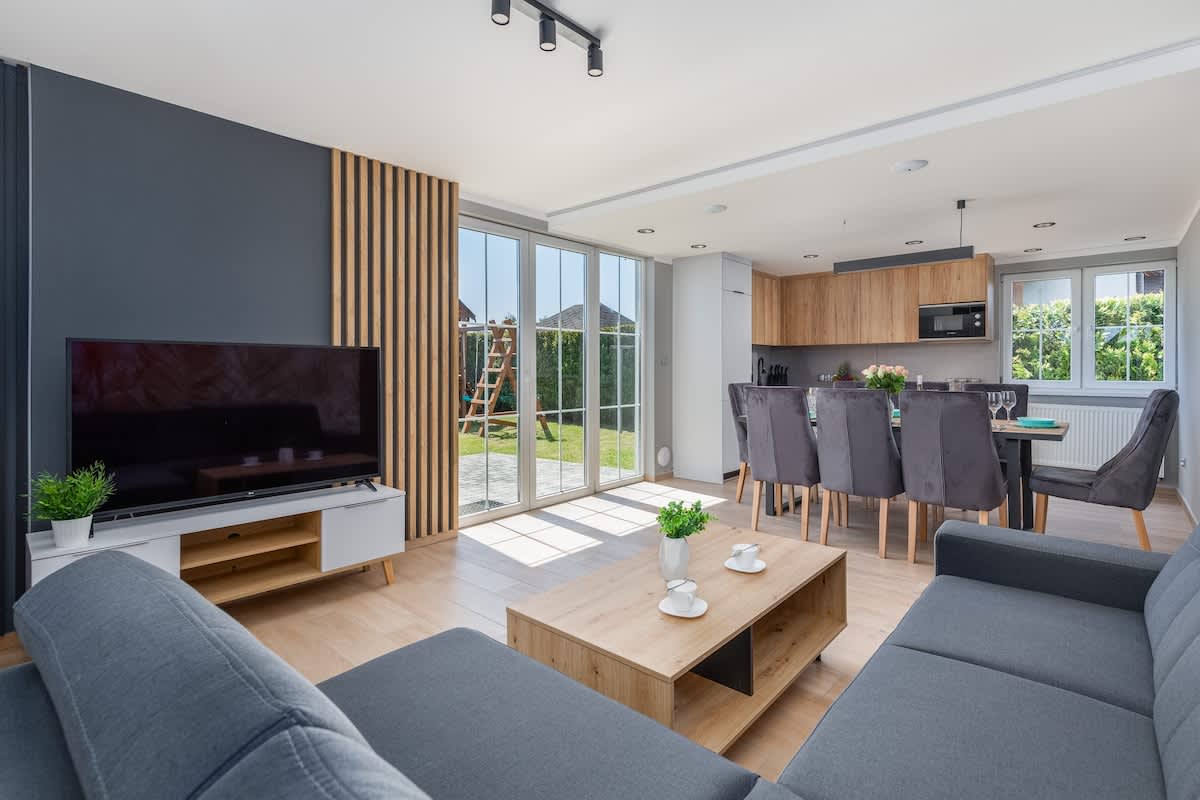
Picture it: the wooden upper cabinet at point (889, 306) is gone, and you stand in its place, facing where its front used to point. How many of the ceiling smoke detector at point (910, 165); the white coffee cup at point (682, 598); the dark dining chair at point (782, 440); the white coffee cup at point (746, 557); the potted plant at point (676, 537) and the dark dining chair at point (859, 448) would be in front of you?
6

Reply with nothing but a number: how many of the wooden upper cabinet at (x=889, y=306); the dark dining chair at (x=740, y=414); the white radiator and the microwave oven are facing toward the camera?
3

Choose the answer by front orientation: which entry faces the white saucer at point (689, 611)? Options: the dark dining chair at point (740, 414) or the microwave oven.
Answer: the microwave oven

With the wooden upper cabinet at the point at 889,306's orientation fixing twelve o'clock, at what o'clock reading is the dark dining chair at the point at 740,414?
The dark dining chair is roughly at 1 o'clock from the wooden upper cabinet.

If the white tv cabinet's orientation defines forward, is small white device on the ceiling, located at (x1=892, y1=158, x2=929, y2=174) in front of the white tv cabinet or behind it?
in front

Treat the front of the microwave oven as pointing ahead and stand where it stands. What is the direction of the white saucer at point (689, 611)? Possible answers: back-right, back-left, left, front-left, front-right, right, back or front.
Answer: front

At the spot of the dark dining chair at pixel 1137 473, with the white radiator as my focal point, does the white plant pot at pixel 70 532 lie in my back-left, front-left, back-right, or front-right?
back-left

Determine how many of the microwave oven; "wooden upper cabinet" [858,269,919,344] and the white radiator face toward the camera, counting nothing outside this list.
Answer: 3

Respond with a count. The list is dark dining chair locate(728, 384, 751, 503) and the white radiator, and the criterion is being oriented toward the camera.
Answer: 1

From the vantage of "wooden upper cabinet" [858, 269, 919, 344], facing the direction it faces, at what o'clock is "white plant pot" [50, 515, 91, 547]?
The white plant pot is roughly at 1 o'clock from the wooden upper cabinet.

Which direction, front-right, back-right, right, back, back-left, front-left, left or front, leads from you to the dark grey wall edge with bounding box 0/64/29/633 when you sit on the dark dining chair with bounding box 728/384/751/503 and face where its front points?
back-right

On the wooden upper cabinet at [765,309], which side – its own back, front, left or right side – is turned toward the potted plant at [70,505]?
right

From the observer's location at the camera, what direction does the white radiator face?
facing the viewer

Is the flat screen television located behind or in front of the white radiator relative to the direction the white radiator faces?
in front

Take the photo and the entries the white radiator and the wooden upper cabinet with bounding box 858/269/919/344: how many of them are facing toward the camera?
2

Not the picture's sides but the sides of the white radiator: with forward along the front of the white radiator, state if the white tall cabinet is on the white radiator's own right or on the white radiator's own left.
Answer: on the white radiator's own right

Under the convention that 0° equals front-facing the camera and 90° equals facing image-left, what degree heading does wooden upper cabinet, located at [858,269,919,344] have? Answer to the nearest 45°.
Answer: approximately 0°

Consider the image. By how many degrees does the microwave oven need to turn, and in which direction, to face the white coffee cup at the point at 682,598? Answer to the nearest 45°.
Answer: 0° — it already faces it

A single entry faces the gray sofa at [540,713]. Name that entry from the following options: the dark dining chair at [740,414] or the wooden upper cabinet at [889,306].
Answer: the wooden upper cabinet

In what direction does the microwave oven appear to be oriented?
toward the camera
